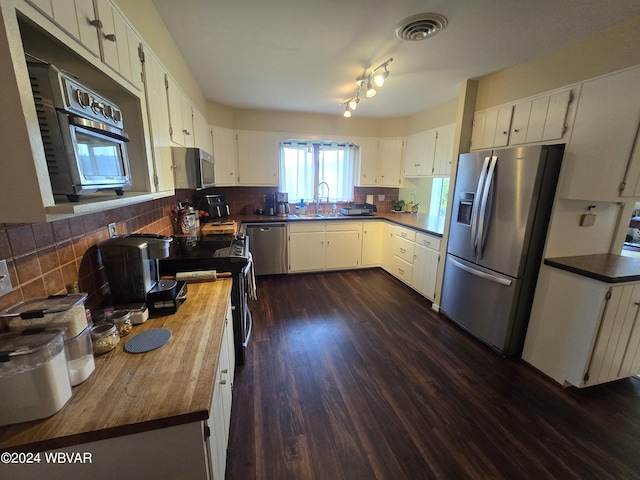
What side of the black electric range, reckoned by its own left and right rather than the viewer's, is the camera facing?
right

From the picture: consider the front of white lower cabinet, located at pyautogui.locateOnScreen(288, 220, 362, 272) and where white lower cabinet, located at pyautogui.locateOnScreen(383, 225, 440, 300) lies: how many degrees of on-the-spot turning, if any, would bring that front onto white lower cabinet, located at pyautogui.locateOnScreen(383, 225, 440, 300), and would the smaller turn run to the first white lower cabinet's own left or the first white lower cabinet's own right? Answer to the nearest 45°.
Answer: approximately 45° to the first white lower cabinet's own left

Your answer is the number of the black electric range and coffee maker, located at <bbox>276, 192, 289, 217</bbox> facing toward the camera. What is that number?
1

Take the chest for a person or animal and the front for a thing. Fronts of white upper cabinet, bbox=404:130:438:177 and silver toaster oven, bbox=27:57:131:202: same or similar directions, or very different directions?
very different directions

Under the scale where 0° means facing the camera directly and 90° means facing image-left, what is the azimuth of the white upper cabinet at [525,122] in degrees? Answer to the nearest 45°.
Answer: approximately 45°

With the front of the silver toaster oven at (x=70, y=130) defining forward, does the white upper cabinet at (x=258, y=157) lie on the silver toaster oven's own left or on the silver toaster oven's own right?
on the silver toaster oven's own left

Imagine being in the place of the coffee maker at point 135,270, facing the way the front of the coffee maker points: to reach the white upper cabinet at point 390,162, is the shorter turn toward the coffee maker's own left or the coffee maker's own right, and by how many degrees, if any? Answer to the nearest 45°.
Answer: approximately 45° to the coffee maker's own left

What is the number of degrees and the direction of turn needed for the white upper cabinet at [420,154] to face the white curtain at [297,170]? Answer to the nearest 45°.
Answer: approximately 45° to its right

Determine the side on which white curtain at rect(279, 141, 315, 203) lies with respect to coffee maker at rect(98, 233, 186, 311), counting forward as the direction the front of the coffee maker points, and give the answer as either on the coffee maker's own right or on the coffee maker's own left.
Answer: on the coffee maker's own left

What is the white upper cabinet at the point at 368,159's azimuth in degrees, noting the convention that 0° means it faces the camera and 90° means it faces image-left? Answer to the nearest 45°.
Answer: approximately 0°
